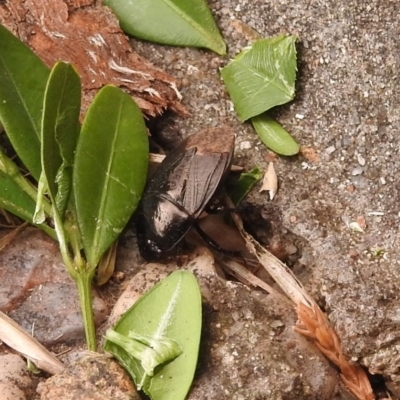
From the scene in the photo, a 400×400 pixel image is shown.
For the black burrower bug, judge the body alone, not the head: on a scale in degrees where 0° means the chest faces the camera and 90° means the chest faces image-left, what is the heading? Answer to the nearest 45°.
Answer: approximately 45°

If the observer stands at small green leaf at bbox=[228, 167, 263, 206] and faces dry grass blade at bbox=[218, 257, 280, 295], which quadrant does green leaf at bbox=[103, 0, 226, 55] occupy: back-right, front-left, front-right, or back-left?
back-right
